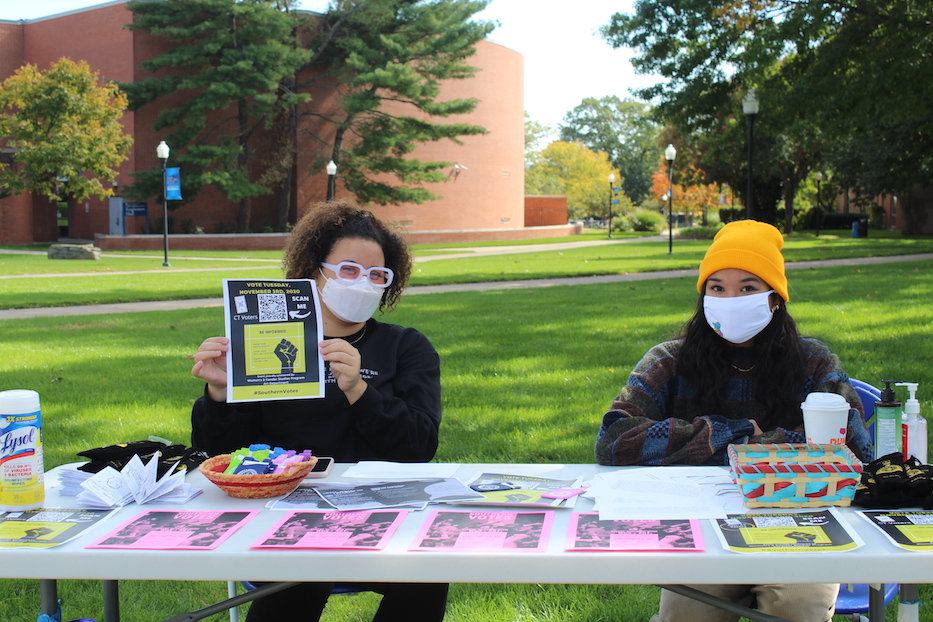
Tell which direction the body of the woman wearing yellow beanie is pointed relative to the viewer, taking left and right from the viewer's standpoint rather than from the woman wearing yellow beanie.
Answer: facing the viewer

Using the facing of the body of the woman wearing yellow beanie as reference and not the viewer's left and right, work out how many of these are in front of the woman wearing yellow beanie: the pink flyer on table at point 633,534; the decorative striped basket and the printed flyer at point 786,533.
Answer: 3

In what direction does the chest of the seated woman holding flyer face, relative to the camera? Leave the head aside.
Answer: toward the camera

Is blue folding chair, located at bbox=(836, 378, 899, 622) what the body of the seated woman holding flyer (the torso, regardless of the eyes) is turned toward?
no

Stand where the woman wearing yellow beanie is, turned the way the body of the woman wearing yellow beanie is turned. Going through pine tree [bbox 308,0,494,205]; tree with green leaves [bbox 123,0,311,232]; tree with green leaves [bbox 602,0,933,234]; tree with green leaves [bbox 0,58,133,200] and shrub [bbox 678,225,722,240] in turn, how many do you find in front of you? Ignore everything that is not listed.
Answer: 0

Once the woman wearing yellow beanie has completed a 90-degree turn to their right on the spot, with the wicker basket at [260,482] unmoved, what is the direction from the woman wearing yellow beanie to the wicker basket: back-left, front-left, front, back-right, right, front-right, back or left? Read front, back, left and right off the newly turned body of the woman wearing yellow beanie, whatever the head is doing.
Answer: front-left

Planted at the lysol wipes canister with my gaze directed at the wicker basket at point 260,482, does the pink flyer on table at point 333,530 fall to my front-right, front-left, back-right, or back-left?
front-right

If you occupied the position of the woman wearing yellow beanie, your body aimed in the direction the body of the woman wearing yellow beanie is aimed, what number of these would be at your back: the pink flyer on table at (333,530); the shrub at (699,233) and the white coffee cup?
1

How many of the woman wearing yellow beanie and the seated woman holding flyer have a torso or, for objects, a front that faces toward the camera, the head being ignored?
2

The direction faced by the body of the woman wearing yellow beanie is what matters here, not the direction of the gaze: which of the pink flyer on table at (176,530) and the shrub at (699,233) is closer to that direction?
the pink flyer on table

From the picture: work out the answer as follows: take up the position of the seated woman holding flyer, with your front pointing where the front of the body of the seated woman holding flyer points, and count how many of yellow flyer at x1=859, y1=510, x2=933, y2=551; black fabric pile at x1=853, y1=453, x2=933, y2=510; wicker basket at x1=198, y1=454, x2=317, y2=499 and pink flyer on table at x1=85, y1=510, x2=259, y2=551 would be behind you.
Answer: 0

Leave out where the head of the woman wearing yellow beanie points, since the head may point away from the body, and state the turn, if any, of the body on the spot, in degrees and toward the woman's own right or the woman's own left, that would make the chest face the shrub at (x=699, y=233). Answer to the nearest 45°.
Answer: approximately 180°

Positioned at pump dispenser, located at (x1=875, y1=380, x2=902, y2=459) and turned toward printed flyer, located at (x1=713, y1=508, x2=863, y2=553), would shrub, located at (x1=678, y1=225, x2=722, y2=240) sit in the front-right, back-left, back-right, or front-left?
back-right

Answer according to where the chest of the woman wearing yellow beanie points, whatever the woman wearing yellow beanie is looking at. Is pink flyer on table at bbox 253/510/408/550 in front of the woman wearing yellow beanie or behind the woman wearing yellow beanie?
in front

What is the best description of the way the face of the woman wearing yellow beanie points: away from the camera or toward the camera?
toward the camera
